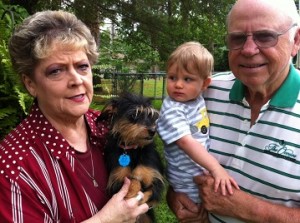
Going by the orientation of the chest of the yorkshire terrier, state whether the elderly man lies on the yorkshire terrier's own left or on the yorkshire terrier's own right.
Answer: on the yorkshire terrier's own left

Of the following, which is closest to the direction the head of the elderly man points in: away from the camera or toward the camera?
toward the camera

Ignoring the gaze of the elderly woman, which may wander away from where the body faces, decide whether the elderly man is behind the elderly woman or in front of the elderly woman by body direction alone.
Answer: in front

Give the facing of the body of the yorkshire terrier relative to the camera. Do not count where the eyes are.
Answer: toward the camera

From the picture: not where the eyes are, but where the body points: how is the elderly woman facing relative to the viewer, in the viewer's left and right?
facing the viewer and to the right of the viewer
